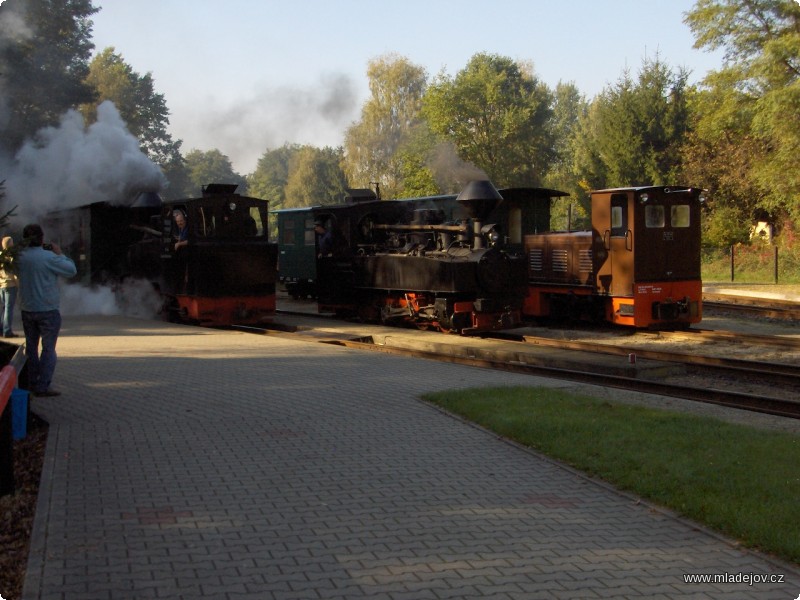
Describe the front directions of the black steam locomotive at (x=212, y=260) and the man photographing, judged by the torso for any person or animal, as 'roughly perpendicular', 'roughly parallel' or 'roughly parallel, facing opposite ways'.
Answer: roughly perpendicular

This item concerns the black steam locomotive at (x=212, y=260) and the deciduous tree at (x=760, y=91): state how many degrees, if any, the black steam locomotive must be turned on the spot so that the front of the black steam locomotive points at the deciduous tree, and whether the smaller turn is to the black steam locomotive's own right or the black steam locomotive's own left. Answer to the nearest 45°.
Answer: approximately 90° to the black steam locomotive's own right

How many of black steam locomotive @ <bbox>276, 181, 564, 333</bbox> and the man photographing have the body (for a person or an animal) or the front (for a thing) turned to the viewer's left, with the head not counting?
0

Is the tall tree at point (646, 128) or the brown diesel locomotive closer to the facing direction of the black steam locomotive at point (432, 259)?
the brown diesel locomotive

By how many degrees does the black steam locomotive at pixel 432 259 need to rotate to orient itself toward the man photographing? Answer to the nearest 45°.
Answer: approximately 90° to its right

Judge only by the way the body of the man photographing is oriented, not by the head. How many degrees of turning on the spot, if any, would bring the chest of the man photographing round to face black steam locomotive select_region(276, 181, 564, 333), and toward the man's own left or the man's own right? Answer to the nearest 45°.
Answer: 0° — they already face it

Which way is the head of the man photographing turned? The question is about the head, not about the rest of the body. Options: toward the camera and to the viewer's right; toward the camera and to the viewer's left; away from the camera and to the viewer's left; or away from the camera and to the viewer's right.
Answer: away from the camera and to the viewer's right

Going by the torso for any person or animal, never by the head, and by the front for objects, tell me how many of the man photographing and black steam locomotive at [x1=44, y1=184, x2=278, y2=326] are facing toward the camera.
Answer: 0

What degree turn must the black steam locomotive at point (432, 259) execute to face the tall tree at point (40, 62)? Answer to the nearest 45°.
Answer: approximately 180°

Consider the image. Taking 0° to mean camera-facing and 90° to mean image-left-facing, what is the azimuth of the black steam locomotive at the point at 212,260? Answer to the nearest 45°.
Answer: approximately 135°

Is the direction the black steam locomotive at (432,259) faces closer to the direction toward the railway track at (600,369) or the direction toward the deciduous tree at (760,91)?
the railway track

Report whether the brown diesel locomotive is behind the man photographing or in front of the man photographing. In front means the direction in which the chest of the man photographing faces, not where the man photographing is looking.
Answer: in front

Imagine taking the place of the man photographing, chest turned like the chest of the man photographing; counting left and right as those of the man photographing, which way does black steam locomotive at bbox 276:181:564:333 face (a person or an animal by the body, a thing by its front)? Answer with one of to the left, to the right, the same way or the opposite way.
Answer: to the right

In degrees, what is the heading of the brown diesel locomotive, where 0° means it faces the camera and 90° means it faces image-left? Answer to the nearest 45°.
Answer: approximately 135°

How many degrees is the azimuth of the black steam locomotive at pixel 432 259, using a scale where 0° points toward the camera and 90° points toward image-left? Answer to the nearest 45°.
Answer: approximately 315°
